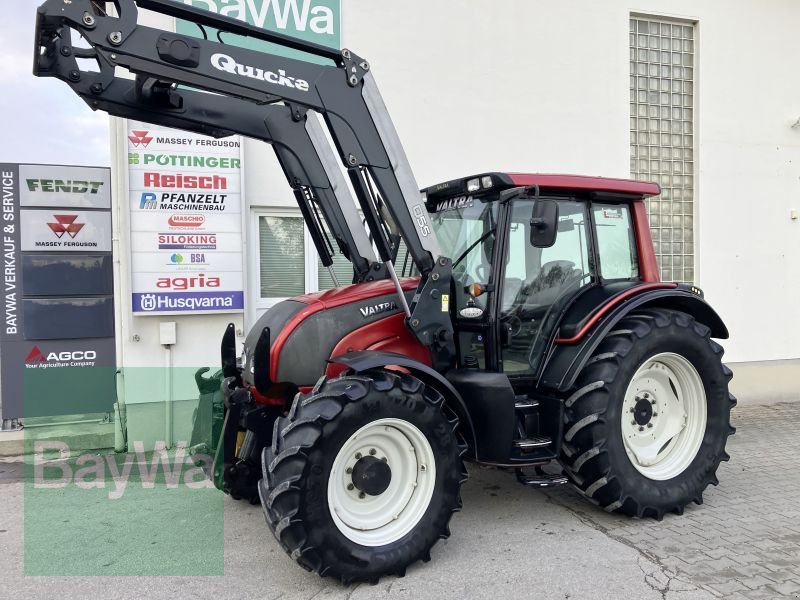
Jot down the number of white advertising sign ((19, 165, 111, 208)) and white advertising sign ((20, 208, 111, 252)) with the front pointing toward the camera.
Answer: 2

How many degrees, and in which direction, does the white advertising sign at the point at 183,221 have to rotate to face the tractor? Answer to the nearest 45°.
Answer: approximately 45° to its left

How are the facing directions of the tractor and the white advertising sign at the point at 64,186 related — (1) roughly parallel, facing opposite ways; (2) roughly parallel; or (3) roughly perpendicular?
roughly perpendicular

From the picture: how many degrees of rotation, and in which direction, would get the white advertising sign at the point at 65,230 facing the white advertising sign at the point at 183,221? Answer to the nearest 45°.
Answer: approximately 45° to its left

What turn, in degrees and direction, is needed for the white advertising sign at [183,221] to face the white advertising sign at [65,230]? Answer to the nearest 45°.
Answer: approximately 135° to its right

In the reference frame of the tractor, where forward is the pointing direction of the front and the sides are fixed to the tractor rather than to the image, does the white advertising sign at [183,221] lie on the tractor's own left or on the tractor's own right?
on the tractor's own right

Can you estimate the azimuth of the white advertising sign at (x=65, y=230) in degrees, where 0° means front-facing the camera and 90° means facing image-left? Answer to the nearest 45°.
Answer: approximately 0°

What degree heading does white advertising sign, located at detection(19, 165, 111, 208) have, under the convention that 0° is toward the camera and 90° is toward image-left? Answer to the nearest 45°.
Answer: approximately 0°
